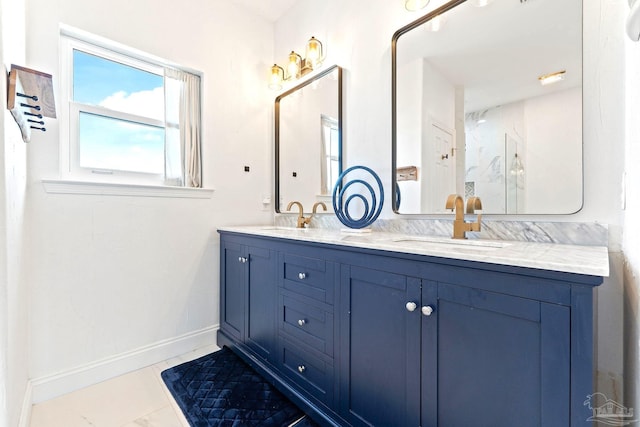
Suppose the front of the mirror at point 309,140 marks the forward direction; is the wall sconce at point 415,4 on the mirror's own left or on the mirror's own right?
on the mirror's own left

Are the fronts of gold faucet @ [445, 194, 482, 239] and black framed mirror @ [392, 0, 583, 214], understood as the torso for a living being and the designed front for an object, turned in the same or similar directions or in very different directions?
same or similar directions

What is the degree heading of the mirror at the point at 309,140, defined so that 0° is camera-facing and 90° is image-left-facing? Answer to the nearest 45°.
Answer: approximately 45°

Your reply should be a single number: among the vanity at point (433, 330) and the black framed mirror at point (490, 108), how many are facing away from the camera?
0

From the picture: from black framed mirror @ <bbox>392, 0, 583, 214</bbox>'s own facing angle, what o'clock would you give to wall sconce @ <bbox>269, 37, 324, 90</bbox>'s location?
The wall sconce is roughly at 2 o'clock from the black framed mirror.

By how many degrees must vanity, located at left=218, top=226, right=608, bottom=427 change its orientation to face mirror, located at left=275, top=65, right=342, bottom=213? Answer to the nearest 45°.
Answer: approximately 90° to its right

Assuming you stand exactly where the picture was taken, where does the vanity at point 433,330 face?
facing the viewer and to the left of the viewer

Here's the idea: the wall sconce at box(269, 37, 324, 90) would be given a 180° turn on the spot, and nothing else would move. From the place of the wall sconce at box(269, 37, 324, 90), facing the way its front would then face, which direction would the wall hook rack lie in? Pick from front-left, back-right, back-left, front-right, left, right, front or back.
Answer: back

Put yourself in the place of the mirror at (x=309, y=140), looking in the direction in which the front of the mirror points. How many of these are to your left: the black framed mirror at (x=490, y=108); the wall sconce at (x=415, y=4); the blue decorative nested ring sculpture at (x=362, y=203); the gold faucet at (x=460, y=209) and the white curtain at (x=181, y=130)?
4

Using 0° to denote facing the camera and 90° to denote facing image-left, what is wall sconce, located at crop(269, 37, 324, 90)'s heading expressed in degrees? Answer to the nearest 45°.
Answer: approximately 45°

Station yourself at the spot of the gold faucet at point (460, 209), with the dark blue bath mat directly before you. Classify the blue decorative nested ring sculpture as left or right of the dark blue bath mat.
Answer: right

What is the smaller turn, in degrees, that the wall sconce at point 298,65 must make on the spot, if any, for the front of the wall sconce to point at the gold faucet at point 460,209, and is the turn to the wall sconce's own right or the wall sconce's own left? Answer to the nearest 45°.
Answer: approximately 90° to the wall sconce's own left

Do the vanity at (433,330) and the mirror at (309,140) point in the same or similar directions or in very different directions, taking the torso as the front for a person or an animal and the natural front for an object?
same or similar directions

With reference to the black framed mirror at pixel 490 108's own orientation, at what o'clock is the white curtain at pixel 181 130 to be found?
The white curtain is roughly at 1 o'clock from the black framed mirror.
